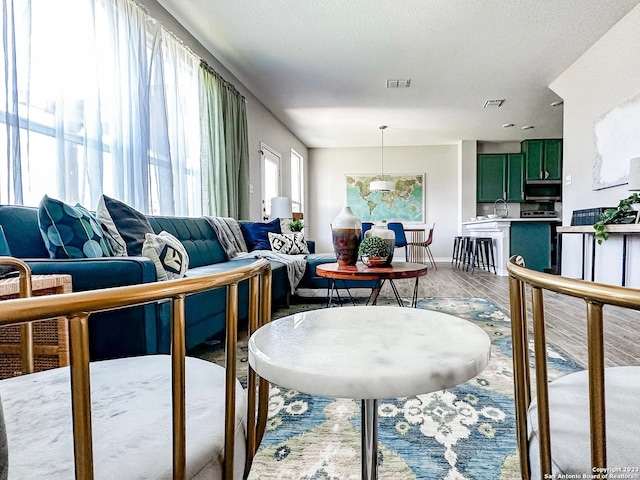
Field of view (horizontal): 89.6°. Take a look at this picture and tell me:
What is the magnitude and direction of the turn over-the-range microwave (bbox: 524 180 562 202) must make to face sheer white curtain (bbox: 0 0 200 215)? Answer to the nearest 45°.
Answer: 0° — it already faces it

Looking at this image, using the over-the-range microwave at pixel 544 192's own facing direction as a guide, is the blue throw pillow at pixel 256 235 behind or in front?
in front

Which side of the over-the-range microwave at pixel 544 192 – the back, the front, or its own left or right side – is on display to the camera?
front

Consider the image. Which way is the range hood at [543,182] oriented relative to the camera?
toward the camera

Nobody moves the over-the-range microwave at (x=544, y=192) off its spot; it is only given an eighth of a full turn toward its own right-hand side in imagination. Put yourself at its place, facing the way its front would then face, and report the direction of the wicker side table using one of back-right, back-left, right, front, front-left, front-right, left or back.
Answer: front-left

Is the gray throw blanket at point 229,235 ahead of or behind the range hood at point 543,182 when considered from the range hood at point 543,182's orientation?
ahead

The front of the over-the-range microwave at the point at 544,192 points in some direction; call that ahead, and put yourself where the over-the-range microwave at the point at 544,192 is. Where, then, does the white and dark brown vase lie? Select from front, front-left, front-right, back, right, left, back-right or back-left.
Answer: front
